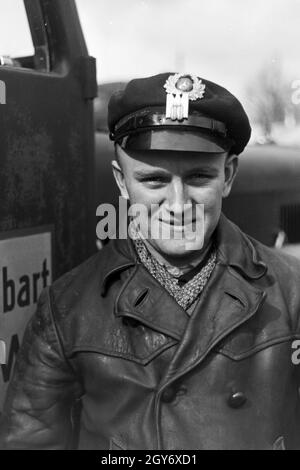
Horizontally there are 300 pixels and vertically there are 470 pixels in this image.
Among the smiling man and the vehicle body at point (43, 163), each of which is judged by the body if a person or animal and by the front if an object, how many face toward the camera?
1

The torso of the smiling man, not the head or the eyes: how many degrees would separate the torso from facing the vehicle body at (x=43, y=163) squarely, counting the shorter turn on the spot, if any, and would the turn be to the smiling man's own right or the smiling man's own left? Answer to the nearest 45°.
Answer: approximately 135° to the smiling man's own right

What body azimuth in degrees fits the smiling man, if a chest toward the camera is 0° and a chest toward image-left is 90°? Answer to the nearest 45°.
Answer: approximately 0°

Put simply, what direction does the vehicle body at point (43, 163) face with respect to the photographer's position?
facing away from the viewer and to the right of the viewer
